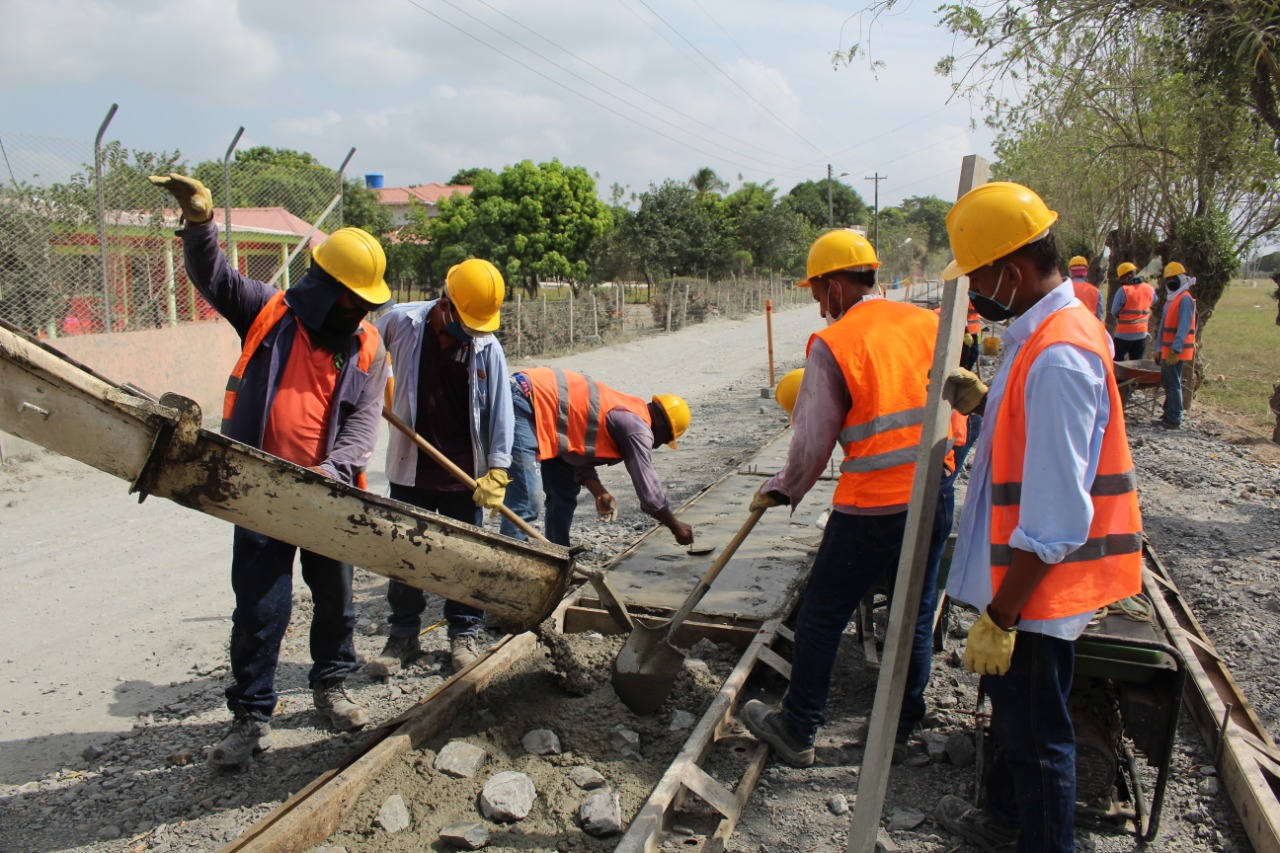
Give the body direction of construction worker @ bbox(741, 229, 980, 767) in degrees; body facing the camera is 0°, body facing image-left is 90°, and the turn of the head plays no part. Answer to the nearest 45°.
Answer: approximately 135°

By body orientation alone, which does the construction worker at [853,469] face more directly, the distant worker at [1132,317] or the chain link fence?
the chain link fence

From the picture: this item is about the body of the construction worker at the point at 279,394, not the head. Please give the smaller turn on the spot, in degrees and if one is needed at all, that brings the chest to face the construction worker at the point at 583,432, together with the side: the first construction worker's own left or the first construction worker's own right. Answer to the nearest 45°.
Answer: approximately 90° to the first construction worker's own left

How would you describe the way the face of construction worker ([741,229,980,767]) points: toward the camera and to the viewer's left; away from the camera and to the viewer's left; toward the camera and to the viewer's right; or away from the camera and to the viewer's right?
away from the camera and to the viewer's left

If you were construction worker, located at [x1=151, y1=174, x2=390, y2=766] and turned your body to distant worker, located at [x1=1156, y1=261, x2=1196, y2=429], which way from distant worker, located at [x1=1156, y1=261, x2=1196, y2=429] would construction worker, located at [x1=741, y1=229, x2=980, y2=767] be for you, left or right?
right

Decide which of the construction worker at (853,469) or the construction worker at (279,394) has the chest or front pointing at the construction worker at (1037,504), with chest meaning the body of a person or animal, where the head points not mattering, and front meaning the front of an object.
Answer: the construction worker at (279,394)

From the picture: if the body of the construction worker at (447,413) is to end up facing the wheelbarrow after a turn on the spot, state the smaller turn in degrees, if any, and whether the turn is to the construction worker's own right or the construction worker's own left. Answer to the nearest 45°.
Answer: approximately 135° to the construction worker's own left

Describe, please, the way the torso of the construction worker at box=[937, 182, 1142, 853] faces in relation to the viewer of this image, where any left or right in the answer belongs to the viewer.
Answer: facing to the left of the viewer

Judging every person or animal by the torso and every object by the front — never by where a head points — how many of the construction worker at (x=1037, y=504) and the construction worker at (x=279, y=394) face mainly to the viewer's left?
1
